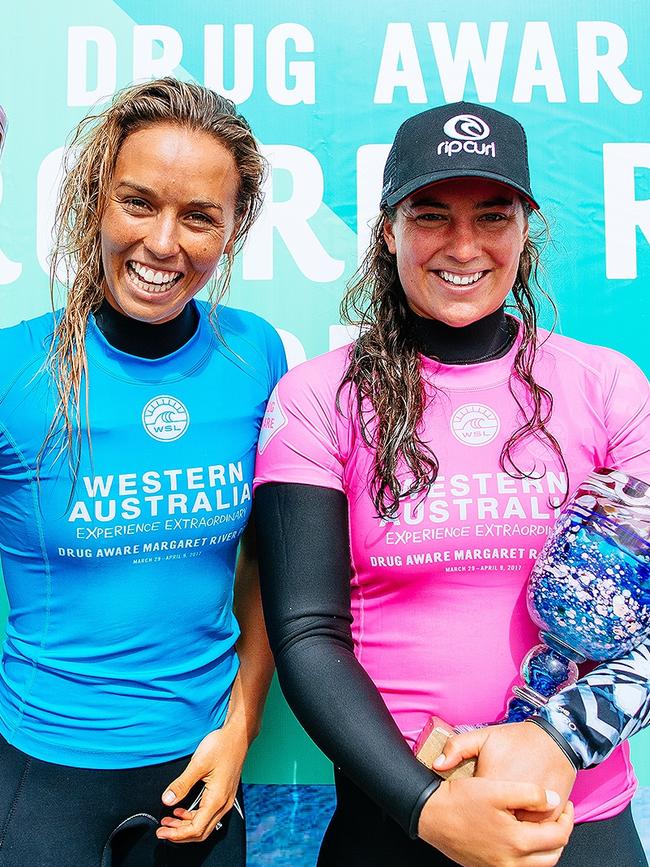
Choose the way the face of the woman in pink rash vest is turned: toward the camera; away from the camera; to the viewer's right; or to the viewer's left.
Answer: toward the camera

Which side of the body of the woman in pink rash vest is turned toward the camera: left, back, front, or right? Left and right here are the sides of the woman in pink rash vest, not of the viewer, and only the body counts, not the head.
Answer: front

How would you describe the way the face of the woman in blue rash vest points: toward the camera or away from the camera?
toward the camera
